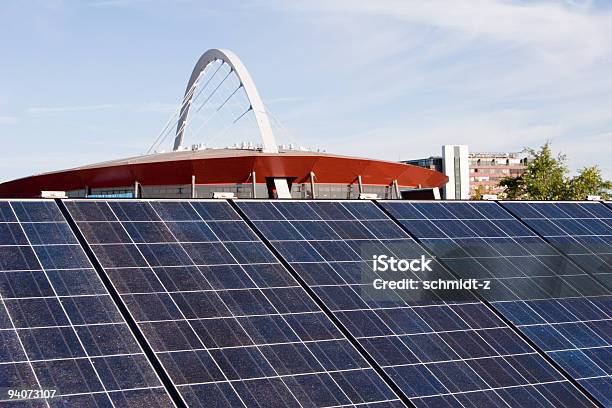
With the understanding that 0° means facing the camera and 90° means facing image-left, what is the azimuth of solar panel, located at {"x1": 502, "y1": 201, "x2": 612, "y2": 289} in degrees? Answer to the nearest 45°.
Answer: approximately 0°

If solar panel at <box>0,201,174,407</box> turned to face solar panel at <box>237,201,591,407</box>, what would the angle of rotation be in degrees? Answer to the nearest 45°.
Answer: approximately 90° to its left

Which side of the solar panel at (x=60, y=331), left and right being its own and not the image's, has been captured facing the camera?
front

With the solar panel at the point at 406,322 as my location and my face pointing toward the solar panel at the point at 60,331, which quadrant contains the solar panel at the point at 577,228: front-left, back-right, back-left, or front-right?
back-right

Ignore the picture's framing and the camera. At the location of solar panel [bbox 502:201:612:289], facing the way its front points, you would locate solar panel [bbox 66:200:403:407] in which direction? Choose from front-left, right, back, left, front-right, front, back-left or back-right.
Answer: front-right

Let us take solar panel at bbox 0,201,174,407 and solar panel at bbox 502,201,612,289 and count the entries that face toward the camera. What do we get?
2

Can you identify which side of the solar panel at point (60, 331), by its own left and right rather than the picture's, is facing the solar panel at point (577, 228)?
left
